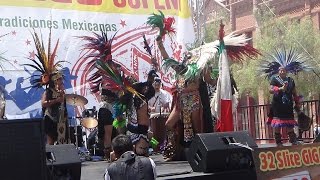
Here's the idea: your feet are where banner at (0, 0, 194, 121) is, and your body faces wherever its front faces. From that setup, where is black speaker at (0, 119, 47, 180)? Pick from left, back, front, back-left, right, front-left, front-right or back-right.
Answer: front

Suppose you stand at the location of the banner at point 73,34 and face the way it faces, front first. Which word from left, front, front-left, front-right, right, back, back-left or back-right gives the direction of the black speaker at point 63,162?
front

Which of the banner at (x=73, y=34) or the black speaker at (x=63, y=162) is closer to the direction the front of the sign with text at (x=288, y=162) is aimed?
the black speaker

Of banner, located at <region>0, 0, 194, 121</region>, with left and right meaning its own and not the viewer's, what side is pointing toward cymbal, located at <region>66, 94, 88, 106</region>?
front

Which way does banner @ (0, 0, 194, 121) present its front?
toward the camera

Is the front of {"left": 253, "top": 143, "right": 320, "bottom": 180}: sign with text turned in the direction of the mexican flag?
no

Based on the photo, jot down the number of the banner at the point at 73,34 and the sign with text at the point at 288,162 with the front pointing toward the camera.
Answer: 2

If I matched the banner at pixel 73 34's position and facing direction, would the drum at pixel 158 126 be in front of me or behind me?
in front

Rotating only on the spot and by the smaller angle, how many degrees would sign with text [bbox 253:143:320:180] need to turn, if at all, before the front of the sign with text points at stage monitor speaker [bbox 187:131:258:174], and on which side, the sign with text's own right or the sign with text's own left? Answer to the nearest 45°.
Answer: approximately 90° to the sign with text's own right

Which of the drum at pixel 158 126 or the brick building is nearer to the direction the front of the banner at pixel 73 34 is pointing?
the drum

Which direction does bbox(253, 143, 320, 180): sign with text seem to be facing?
toward the camera

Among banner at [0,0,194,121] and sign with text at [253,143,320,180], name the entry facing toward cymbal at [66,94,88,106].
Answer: the banner

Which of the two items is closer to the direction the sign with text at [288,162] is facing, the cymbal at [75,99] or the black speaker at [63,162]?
the black speaker

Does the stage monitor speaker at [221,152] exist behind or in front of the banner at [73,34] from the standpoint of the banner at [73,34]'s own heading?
in front
